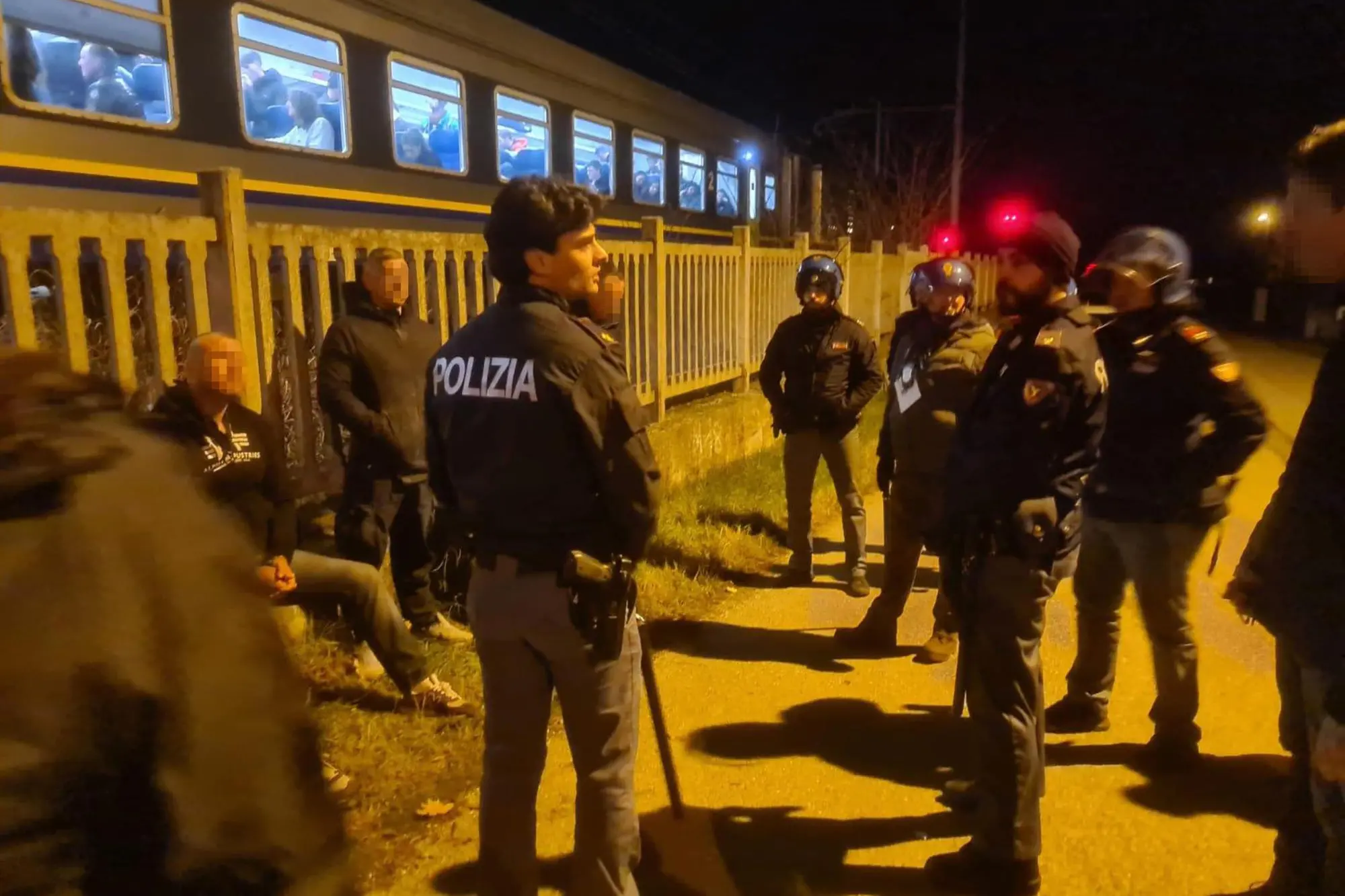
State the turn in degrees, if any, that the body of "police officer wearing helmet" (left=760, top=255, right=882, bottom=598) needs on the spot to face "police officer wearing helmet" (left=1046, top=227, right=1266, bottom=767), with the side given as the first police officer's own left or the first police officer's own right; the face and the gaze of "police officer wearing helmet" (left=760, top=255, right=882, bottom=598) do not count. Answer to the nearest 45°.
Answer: approximately 45° to the first police officer's own left

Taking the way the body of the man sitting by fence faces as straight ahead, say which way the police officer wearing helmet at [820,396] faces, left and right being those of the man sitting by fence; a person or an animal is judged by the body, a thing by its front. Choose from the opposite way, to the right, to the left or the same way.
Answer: to the right

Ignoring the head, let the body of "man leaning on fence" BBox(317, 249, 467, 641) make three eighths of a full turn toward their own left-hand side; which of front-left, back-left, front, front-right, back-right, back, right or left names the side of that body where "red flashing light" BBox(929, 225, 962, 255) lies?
front-right

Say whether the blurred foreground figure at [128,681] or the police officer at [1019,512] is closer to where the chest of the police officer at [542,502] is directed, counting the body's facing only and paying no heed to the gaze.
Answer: the police officer

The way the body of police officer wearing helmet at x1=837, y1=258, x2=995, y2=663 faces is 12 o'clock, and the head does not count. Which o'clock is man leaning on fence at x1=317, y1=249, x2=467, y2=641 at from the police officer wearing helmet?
The man leaning on fence is roughly at 1 o'clock from the police officer wearing helmet.

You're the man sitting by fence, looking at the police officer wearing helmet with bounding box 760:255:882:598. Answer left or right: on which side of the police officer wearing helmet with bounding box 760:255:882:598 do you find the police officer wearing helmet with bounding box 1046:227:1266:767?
right

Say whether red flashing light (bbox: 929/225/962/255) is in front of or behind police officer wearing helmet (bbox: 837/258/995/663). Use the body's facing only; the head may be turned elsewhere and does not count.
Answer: behind

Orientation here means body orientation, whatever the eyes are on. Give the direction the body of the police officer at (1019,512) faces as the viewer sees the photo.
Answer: to the viewer's left

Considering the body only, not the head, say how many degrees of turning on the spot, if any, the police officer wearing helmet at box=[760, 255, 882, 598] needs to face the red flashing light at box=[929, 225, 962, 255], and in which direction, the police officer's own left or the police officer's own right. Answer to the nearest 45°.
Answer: approximately 180°

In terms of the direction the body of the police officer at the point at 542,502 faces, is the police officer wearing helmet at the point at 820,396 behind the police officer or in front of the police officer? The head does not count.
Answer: in front

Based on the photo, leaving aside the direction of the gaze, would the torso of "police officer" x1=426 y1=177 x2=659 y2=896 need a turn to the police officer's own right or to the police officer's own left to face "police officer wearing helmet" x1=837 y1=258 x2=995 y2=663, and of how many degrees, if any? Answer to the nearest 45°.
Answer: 0° — they already face them

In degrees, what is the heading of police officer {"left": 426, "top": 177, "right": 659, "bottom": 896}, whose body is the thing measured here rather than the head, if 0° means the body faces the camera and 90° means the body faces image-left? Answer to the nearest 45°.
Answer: approximately 225°

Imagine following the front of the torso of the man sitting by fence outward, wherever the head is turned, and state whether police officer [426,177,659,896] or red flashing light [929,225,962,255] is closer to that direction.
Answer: the police officer
